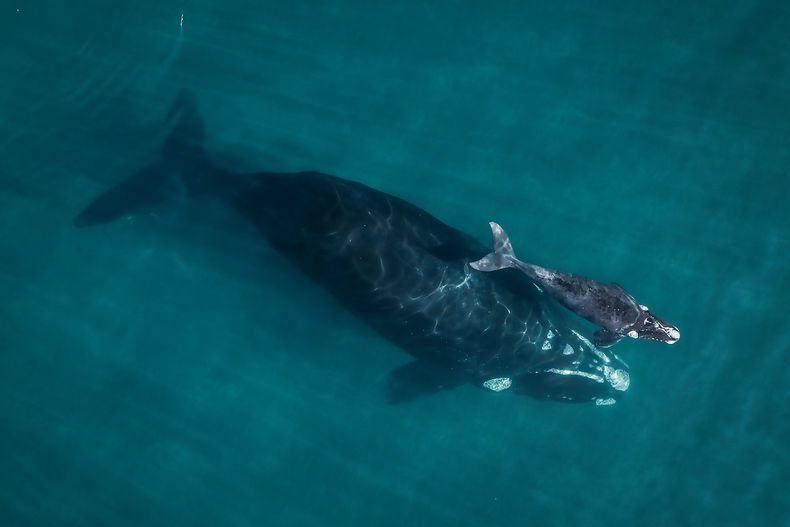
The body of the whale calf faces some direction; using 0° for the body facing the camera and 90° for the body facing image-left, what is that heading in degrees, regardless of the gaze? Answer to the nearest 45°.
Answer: approximately 315°

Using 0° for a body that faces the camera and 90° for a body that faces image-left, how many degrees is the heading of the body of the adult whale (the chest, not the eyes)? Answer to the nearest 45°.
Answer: approximately 315°
